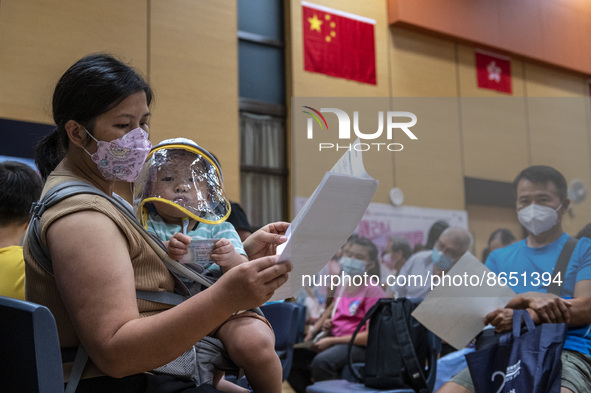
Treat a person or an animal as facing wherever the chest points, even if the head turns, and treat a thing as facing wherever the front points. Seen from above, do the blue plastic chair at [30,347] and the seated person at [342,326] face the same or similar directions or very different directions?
very different directions

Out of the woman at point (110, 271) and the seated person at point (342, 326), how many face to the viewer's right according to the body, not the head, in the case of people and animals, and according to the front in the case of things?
1

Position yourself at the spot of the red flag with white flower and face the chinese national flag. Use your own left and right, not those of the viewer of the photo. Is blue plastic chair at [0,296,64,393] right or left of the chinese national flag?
left

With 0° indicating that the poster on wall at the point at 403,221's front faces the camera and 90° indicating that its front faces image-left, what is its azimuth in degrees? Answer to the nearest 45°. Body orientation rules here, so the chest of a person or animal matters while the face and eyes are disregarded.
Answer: approximately 0°

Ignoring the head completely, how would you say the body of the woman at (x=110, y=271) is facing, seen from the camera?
to the viewer's right
